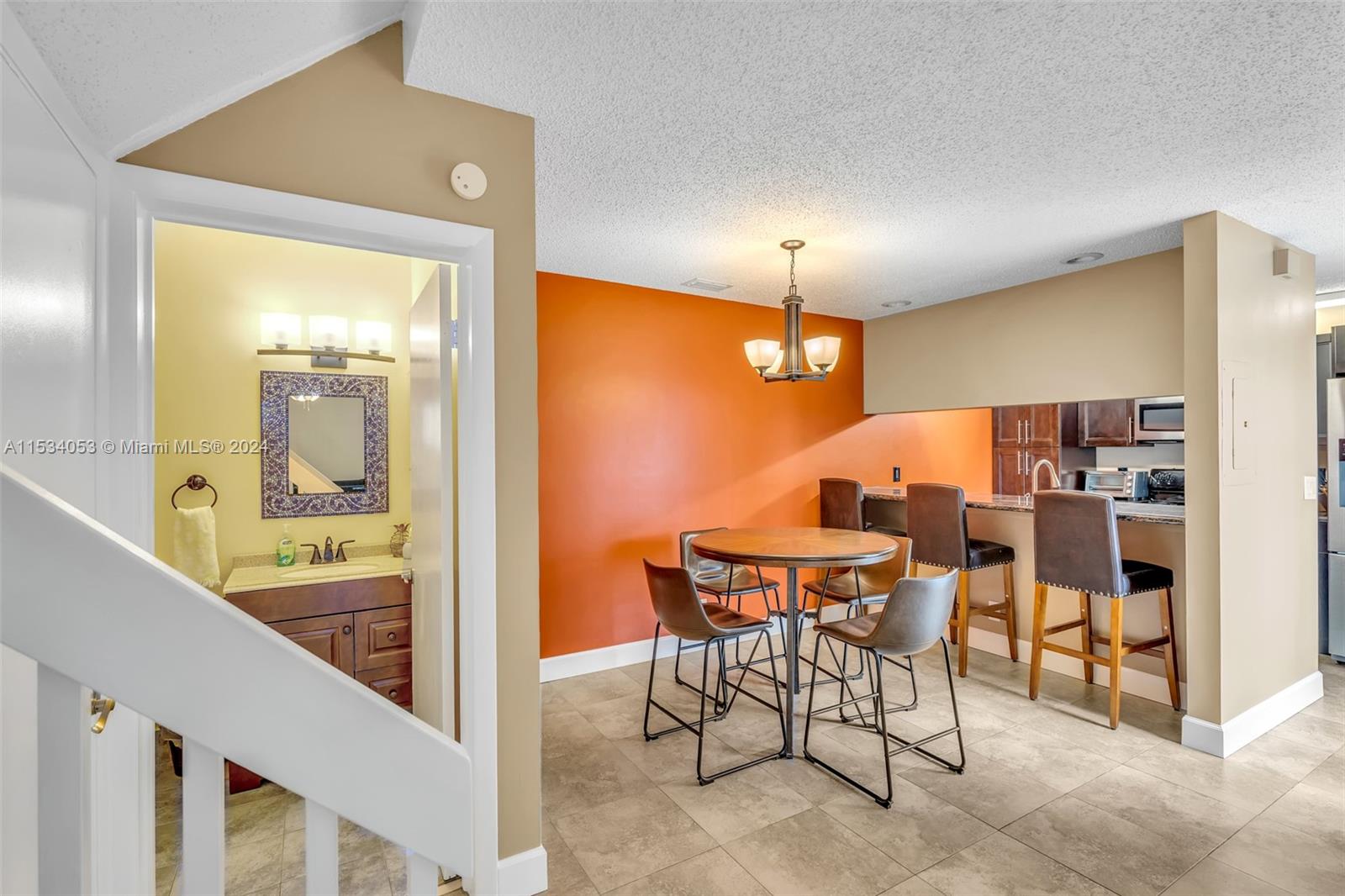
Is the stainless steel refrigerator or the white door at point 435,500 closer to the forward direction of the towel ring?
the white door

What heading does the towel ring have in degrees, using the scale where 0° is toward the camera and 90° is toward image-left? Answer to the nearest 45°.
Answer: approximately 0°

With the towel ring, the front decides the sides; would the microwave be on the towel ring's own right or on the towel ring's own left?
on the towel ring's own left

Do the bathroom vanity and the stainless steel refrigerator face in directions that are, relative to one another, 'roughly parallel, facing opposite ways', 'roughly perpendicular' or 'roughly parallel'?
roughly perpendicular

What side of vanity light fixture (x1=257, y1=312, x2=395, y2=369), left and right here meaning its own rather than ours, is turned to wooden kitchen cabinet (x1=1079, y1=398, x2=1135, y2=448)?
left

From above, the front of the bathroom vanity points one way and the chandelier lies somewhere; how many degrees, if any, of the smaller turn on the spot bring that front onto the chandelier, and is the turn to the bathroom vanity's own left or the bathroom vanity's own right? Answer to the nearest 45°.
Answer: approximately 90° to the bathroom vanity's own left

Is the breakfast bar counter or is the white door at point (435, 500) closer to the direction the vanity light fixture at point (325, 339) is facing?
the white door
